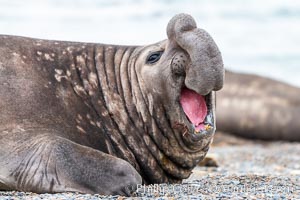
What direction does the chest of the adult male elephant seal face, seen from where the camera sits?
to the viewer's right

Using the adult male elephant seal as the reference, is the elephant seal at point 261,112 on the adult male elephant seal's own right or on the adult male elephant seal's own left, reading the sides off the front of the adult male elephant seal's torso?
on the adult male elephant seal's own left
